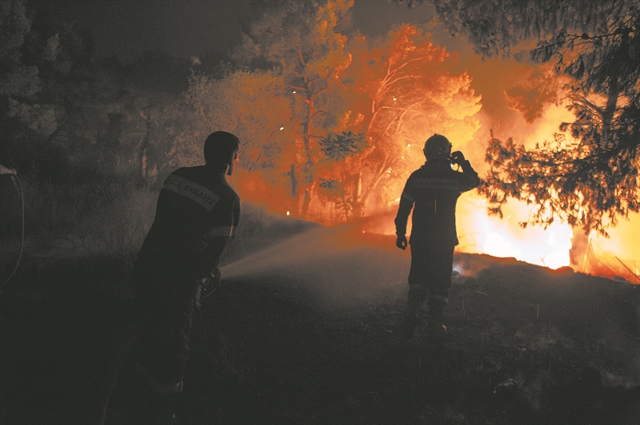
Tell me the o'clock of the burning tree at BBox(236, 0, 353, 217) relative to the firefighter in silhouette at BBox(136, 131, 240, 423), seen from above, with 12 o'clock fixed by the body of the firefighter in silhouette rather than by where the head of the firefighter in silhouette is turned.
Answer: The burning tree is roughly at 11 o'clock from the firefighter in silhouette.

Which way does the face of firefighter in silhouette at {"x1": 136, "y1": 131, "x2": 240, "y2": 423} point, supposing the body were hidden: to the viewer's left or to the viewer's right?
to the viewer's right

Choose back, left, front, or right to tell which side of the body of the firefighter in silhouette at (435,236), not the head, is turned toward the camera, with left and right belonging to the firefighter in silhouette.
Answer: back

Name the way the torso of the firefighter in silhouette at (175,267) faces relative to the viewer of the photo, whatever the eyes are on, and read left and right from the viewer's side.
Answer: facing away from the viewer and to the right of the viewer
